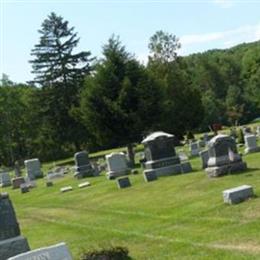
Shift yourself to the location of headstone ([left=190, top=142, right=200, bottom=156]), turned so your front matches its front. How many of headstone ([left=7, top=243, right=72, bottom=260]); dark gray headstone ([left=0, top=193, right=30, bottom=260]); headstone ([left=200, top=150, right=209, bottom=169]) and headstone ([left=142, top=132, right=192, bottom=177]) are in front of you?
4

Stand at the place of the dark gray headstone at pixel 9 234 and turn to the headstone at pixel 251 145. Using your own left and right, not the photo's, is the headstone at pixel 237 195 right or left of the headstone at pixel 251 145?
right

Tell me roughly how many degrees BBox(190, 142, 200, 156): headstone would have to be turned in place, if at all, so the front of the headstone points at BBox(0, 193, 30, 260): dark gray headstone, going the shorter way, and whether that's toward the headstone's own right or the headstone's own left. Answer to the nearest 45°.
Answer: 0° — it already faces it

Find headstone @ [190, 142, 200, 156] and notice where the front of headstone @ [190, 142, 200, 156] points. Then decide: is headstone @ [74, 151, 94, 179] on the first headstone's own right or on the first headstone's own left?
on the first headstone's own right

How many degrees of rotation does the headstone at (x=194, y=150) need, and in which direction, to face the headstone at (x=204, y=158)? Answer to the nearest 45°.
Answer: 0° — it already faces it

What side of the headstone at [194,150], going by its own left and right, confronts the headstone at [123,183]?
front

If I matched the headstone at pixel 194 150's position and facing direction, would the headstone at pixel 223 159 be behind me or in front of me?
in front

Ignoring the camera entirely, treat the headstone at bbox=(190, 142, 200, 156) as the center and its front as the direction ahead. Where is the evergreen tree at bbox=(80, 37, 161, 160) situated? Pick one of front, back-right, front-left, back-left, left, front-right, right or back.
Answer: right

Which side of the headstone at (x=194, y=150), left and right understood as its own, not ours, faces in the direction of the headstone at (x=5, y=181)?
right

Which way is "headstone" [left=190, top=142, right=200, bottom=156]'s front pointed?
toward the camera

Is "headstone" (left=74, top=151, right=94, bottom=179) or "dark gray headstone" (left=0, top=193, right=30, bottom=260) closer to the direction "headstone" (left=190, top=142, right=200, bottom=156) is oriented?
the dark gray headstone

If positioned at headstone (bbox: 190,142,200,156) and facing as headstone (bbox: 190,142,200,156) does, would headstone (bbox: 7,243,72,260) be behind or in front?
in front

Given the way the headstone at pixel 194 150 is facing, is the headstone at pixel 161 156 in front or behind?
in front
